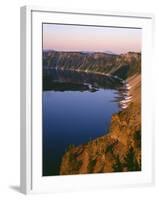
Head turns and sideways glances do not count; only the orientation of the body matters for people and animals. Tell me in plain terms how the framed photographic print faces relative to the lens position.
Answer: facing the viewer and to the right of the viewer
